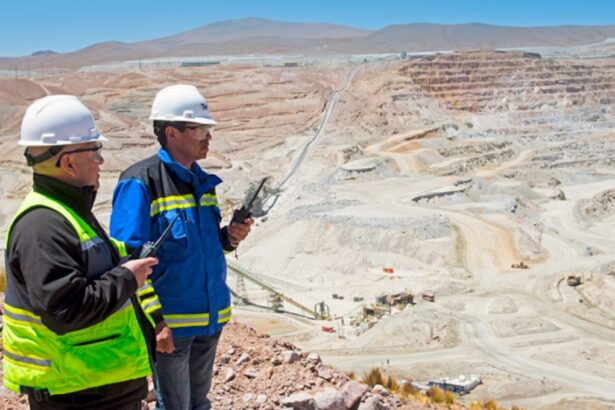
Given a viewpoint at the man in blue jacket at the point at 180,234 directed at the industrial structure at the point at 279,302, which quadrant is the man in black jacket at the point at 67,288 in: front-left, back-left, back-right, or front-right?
back-left

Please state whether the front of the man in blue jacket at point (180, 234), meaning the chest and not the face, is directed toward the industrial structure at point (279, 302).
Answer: no

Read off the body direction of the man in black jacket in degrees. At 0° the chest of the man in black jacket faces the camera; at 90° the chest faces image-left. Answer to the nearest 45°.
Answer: approximately 270°

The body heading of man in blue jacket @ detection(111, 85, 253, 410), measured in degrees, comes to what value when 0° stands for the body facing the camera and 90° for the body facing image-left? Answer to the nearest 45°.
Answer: approximately 315°

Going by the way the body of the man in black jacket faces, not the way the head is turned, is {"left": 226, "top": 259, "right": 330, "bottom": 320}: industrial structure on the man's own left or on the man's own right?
on the man's own left

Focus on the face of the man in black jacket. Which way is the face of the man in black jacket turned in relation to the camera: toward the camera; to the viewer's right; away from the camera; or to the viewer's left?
to the viewer's right

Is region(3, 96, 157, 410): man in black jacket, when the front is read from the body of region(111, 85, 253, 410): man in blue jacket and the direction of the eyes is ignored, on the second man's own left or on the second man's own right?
on the second man's own right

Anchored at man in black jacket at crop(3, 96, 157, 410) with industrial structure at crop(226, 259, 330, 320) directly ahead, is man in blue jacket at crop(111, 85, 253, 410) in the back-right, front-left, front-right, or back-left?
front-right

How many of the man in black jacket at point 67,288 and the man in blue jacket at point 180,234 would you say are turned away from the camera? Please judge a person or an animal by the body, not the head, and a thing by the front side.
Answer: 0

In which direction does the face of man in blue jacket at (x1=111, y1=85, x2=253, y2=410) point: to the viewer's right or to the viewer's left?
to the viewer's right
